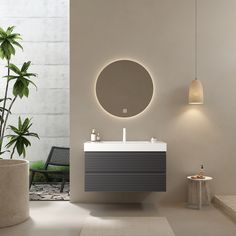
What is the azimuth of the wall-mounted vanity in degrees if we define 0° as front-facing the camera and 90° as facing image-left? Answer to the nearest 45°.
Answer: approximately 0°

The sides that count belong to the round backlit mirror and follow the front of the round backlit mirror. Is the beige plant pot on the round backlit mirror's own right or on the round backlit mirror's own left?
on the round backlit mirror's own right

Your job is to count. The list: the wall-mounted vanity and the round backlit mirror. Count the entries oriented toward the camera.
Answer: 2

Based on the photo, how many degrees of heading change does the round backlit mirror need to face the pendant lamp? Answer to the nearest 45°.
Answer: approximately 90° to its left

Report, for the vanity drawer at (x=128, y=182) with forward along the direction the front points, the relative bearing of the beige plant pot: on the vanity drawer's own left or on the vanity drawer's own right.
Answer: on the vanity drawer's own right
